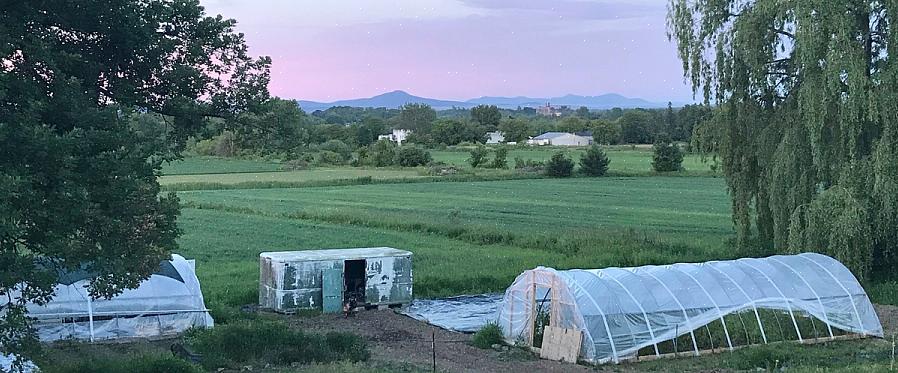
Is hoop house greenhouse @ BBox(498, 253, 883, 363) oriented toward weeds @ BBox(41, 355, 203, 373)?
yes

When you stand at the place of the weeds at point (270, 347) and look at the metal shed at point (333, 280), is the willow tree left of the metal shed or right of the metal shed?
right

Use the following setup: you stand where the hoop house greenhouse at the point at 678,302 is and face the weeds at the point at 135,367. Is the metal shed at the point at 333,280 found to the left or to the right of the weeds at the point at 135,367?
right

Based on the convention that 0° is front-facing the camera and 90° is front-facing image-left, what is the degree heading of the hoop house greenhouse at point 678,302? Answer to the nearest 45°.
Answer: approximately 45°

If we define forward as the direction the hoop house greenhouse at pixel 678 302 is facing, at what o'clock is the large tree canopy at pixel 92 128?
The large tree canopy is roughly at 12 o'clock from the hoop house greenhouse.

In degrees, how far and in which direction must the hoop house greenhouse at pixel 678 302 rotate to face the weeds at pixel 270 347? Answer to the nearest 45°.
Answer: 0° — it already faces it

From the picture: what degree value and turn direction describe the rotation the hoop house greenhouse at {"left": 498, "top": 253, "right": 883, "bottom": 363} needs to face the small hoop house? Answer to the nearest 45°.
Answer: approximately 45° to its right

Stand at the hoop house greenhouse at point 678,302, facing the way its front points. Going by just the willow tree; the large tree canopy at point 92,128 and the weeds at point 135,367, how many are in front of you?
2

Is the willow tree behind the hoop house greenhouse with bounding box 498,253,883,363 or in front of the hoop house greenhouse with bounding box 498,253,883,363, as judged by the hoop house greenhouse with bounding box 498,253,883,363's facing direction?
behind

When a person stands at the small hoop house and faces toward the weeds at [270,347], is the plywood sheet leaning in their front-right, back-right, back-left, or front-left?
front-left

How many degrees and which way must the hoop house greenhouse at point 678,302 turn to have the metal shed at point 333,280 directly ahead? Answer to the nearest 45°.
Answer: approximately 45° to its right

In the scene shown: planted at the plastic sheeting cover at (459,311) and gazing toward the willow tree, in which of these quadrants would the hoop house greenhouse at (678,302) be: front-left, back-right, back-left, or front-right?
front-right
